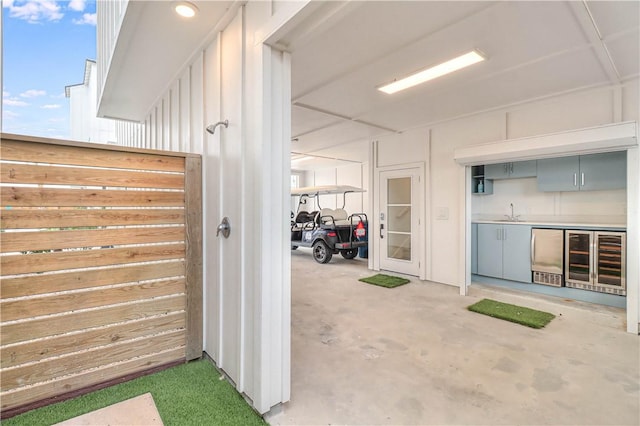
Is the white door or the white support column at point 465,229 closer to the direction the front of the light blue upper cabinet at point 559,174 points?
the white support column

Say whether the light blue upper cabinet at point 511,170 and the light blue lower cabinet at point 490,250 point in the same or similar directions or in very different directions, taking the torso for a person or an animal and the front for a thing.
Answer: same or similar directions

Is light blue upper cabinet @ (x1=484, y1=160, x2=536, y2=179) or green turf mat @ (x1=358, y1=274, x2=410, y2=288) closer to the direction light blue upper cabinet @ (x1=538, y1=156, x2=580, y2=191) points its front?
the green turf mat

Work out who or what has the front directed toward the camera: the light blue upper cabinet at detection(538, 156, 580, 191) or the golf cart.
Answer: the light blue upper cabinet

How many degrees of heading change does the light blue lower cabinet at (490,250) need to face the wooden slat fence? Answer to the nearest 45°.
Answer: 0° — it already faces it

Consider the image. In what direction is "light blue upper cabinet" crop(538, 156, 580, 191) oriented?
toward the camera

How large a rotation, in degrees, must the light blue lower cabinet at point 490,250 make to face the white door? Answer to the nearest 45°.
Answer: approximately 45° to its right

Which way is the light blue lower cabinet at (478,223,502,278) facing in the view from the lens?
facing the viewer and to the left of the viewer

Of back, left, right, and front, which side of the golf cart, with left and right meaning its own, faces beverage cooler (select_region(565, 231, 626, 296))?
back

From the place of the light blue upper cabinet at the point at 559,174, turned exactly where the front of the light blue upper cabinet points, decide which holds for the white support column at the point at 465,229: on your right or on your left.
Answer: on your right

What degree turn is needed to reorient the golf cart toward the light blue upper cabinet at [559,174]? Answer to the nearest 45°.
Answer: approximately 180°

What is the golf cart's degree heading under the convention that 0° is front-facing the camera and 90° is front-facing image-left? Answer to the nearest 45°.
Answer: approximately 135°

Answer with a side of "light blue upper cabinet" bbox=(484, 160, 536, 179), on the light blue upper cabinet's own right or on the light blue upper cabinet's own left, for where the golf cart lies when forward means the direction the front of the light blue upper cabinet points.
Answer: on the light blue upper cabinet's own right

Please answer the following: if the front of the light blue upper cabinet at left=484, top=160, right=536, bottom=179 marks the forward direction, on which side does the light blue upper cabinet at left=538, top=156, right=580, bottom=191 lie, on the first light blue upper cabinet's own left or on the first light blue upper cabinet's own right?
on the first light blue upper cabinet's own left
